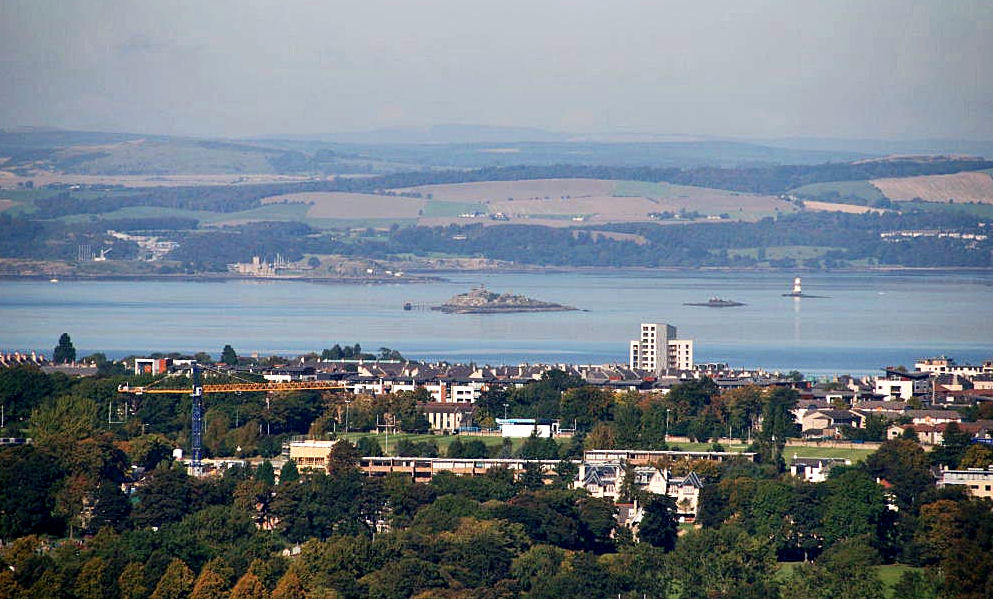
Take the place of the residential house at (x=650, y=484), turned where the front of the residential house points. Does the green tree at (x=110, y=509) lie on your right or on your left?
on your right

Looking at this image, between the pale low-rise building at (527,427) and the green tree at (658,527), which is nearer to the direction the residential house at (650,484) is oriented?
the green tree

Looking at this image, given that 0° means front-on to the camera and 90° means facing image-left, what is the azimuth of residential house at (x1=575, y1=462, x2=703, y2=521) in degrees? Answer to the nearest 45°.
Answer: approximately 0°

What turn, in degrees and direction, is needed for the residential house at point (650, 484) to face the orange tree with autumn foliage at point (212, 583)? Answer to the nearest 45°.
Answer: approximately 45° to its right

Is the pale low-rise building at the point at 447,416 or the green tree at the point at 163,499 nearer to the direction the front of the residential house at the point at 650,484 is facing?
the green tree

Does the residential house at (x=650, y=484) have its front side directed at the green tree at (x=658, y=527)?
yes

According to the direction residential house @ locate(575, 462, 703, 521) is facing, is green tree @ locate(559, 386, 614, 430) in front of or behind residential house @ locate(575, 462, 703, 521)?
behind

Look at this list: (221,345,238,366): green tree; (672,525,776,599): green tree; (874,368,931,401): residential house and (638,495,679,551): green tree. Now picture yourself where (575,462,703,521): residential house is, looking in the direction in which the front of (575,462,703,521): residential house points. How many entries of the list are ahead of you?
2

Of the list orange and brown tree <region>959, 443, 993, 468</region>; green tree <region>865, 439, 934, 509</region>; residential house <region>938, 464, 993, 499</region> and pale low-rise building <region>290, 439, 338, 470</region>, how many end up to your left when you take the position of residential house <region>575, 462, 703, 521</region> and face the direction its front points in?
3

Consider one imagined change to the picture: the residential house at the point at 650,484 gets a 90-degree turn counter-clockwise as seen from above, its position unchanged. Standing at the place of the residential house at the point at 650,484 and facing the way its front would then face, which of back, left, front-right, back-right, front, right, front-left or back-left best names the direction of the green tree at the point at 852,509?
front-right

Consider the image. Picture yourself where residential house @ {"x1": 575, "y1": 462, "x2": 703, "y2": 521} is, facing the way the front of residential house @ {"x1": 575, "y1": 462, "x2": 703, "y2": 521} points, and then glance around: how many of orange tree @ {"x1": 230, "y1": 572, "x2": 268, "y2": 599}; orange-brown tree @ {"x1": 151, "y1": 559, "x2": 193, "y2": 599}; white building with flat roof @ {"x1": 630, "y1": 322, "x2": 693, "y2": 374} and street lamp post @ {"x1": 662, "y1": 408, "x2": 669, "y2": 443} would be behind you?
2

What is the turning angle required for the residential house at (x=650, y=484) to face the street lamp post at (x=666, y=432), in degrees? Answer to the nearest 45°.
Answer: approximately 180°

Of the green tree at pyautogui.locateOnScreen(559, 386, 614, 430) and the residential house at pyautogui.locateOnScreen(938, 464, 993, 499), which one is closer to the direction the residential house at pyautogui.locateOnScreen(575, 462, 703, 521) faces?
the residential house
